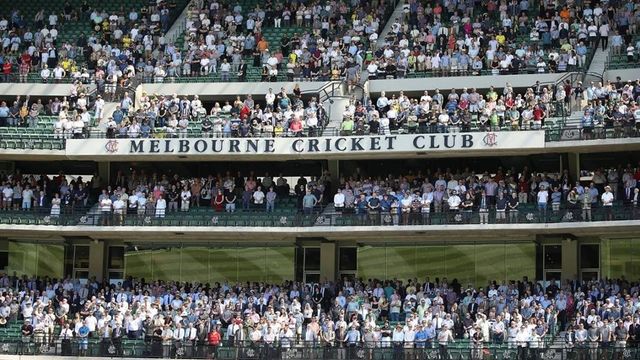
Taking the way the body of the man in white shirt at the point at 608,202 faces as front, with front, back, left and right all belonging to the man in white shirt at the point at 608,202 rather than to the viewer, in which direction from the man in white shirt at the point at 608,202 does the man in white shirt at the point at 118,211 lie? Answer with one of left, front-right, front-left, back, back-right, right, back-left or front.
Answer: right

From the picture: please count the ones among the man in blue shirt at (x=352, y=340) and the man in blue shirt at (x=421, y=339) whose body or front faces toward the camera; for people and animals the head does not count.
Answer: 2

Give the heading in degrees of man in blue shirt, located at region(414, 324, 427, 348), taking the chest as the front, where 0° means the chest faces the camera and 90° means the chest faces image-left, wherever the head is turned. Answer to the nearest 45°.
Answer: approximately 0°

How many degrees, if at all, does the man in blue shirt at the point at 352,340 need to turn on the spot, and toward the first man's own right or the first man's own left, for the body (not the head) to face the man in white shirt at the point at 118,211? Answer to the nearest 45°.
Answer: approximately 135° to the first man's own right

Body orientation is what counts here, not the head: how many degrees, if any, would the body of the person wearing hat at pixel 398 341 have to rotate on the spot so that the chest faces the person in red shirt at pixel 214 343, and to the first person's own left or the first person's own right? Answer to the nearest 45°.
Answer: approximately 90° to the first person's own right

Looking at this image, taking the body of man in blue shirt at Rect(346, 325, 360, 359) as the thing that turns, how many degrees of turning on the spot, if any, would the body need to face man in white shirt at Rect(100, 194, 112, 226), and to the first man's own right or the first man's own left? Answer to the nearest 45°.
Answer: approximately 135° to the first man's own right

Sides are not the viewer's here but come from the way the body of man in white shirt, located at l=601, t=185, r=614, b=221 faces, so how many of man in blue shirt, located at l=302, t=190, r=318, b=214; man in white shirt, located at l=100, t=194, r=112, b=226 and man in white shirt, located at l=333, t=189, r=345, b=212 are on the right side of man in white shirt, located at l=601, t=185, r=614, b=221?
3

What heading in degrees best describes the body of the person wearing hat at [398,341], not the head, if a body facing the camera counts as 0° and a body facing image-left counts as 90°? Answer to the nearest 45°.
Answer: approximately 0°
